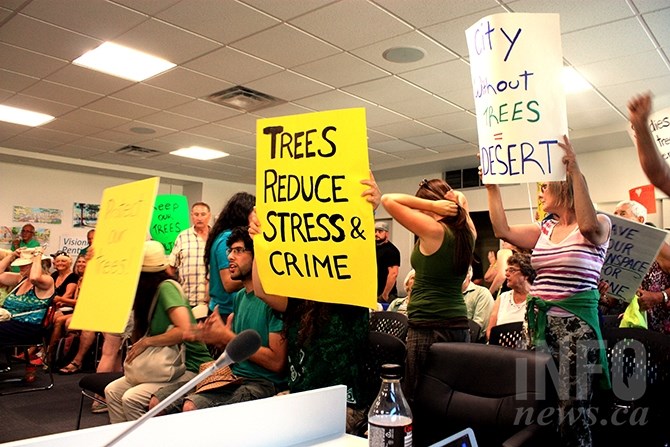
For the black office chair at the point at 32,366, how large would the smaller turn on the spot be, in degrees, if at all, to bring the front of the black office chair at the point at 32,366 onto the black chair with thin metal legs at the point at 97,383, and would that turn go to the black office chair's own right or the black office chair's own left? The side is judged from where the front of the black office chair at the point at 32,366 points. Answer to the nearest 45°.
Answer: approximately 90° to the black office chair's own left

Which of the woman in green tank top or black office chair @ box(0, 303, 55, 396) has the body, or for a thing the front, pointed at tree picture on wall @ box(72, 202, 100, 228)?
the woman in green tank top

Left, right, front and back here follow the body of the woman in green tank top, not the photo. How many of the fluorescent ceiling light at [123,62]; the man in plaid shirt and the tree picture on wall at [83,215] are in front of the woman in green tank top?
3

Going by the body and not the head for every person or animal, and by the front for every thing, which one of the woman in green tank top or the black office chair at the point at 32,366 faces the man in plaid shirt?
the woman in green tank top

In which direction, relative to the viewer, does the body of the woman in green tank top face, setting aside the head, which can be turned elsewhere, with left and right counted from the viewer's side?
facing away from the viewer and to the left of the viewer

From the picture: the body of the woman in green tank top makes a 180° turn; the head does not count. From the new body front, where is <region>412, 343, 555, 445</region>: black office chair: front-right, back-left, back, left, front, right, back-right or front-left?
front-right

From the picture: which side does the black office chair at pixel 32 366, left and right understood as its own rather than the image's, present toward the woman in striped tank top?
left
